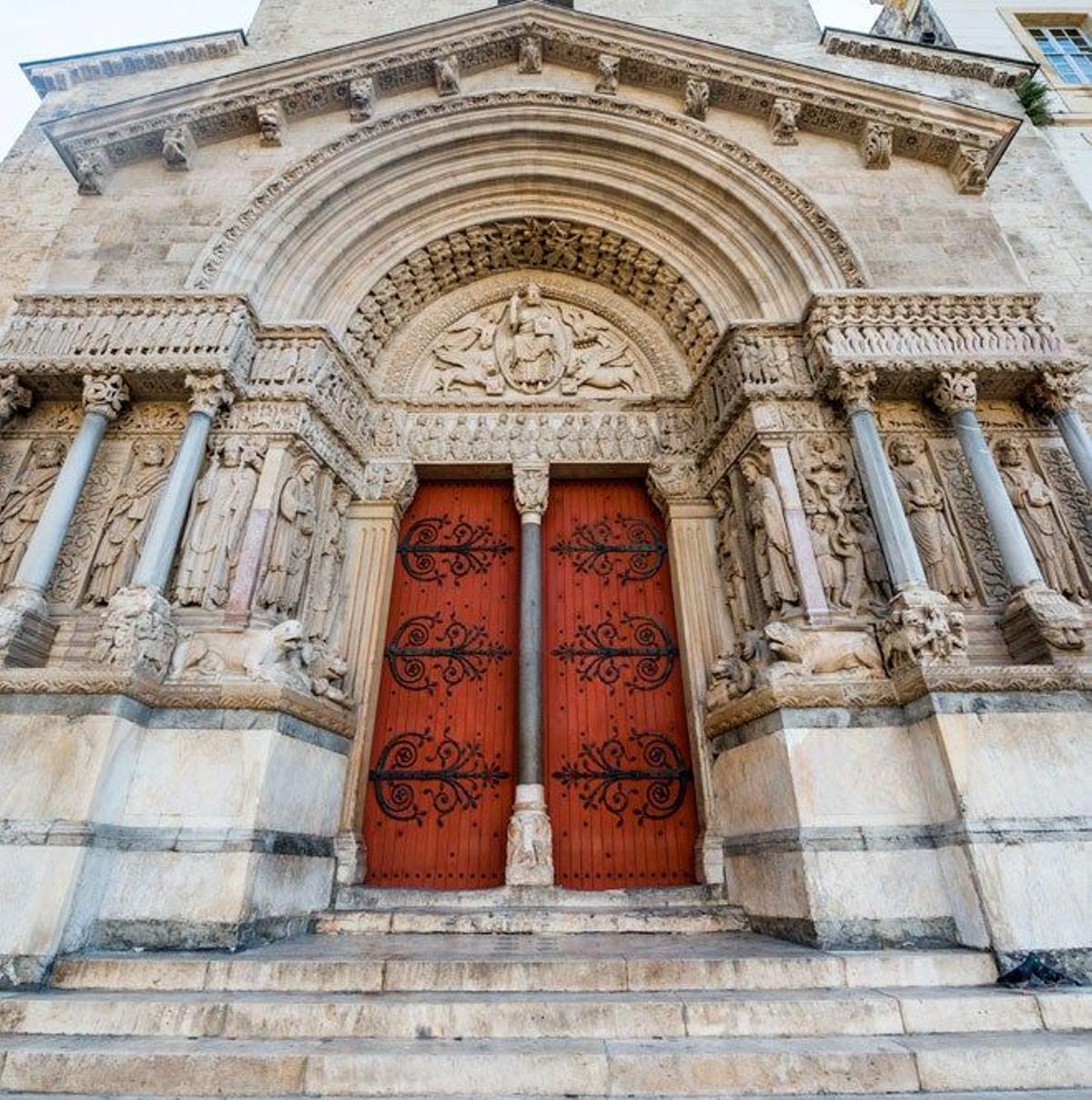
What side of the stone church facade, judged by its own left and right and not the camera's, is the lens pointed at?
front
